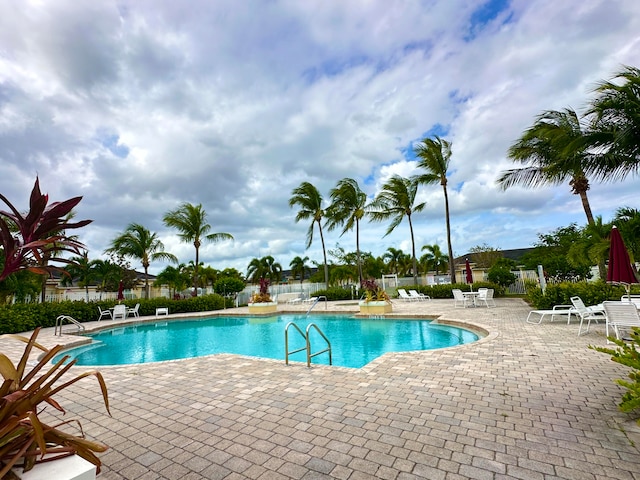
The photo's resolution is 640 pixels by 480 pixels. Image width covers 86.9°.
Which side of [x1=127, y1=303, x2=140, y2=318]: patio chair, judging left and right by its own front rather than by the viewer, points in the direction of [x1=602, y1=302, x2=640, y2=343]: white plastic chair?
left

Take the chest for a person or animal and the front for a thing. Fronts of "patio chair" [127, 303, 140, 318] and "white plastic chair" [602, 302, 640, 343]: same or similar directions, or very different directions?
very different directions

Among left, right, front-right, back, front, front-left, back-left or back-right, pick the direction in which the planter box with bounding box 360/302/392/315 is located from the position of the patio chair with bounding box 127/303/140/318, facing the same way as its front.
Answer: back-left
